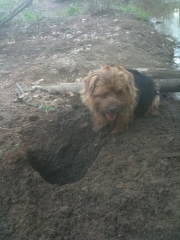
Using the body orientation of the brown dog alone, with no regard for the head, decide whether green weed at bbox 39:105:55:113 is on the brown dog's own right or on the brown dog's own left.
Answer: on the brown dog's own right

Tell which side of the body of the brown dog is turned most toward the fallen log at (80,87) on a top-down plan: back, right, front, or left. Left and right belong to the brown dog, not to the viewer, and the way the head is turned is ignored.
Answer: right

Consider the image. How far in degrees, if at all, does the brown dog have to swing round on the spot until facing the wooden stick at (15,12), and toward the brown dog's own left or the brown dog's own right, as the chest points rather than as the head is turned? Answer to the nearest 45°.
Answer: approximately 90° to the brown dog's own right

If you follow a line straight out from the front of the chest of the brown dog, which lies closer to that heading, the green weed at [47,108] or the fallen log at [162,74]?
the green weed

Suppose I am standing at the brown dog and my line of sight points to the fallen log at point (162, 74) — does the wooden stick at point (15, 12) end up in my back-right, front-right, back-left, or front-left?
front-left

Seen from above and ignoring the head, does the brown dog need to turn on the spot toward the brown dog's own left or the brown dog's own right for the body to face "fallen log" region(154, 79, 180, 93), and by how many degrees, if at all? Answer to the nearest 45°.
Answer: approximately 180°

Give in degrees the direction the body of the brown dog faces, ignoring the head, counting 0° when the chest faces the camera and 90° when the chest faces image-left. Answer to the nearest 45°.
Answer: approximately 45°
